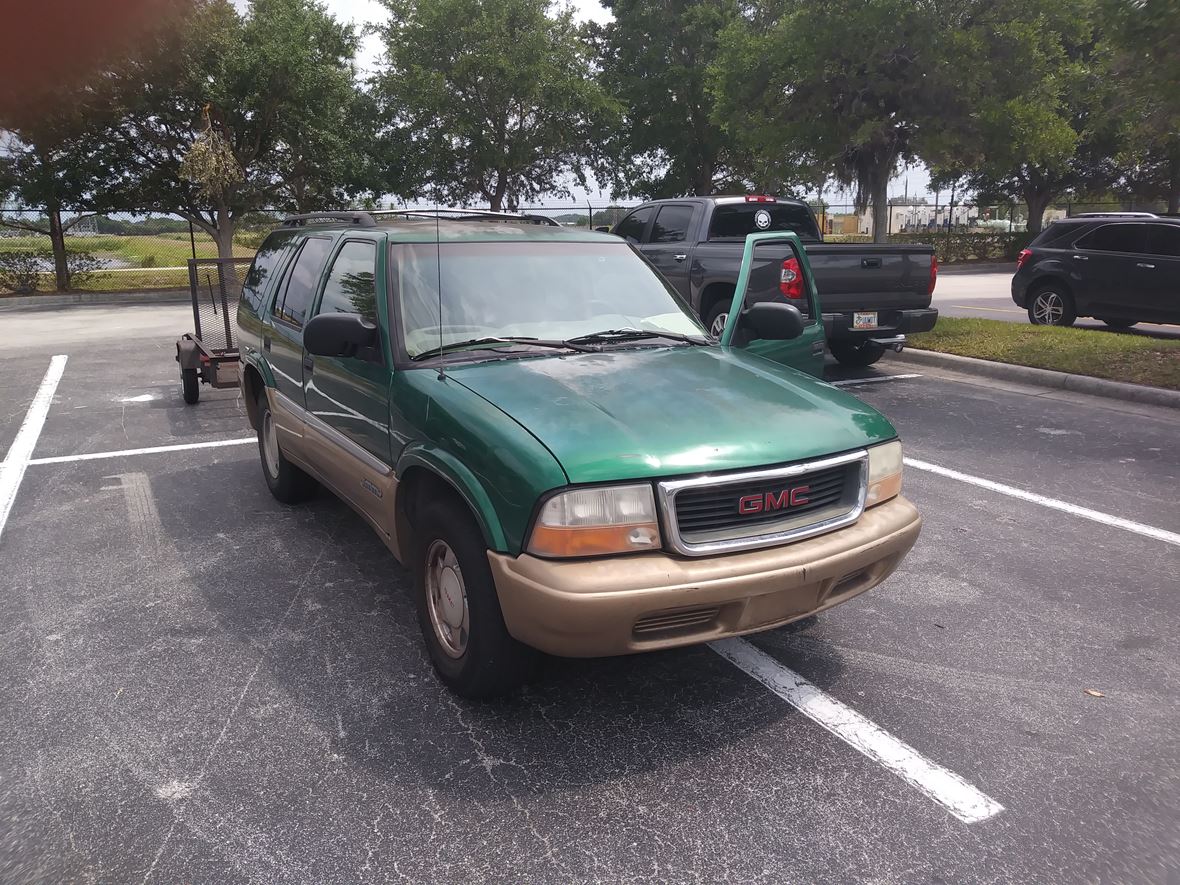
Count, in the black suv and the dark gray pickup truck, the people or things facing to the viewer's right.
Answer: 1

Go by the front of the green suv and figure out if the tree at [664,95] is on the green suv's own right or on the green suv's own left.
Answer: on the green suv's own left

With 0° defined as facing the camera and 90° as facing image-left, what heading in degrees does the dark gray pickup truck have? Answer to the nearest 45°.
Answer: approximately 135°

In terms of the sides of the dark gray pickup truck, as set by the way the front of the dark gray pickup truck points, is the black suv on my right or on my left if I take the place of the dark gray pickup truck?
on my right

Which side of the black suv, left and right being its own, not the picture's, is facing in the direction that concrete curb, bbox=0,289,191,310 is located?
back

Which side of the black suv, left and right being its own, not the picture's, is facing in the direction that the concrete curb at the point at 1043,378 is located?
right

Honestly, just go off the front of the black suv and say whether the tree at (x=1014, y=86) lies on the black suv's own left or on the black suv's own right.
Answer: on the black suv's own left

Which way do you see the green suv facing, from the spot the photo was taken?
facing the viewer and to the right of the viewer

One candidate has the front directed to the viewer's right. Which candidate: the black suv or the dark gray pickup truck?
the black suv

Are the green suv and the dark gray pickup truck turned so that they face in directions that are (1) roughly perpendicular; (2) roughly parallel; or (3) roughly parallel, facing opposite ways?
roughly parallel, facing opposite ways

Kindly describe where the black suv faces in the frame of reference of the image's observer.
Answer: facing to the right of the viewer

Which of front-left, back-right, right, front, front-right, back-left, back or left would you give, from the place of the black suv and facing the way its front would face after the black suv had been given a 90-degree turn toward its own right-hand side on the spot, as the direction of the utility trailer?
front-right

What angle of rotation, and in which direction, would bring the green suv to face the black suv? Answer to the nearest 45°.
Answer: approximately 90° to its left
